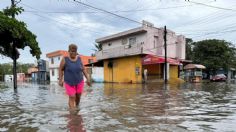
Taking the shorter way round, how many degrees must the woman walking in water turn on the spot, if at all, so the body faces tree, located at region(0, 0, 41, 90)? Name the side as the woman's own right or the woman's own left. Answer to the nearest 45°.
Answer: approximately 180°

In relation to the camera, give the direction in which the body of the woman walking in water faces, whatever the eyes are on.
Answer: toward the camera
